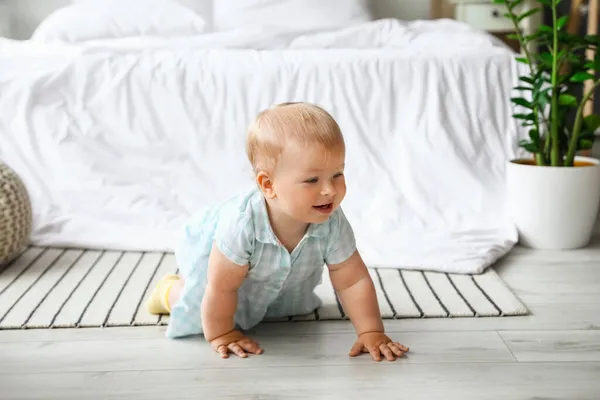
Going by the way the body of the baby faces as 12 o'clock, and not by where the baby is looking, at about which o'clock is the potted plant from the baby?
The potted plant is roughly at 9 o'clock from the baby.

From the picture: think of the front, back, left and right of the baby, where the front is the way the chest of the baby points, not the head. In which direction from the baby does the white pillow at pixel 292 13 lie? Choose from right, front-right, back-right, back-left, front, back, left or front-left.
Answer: back-left

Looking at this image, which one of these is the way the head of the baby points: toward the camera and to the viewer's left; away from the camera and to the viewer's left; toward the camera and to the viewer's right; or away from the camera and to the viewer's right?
toward the camera and to the viewer's right

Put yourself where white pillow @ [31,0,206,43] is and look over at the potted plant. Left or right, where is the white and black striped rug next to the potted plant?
right

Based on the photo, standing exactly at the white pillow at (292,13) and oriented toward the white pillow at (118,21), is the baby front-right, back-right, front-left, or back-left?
front-left

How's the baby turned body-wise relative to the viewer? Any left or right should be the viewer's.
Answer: facing the viewer and to the right of the viewer

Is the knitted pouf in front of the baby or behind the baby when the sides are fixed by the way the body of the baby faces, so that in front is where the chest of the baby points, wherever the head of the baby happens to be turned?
behind

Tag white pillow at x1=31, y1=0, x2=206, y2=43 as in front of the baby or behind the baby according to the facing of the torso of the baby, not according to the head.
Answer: behind

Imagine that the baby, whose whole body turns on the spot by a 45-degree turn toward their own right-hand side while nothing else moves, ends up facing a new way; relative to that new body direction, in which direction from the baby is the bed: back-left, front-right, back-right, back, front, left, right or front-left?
back
